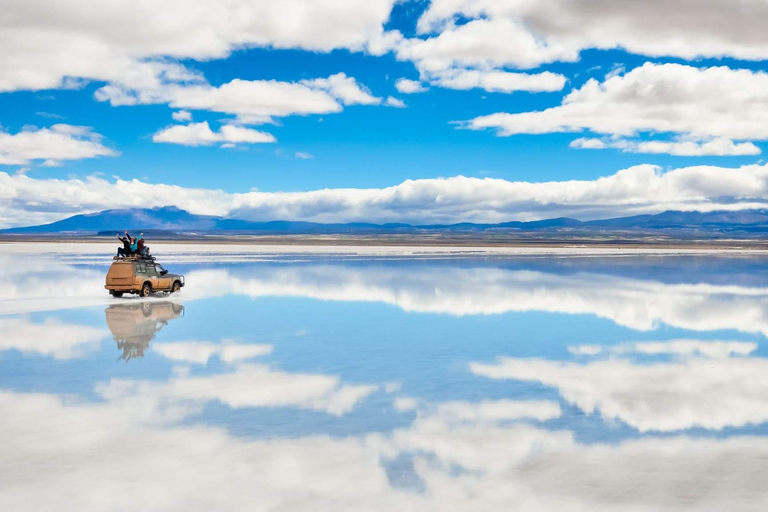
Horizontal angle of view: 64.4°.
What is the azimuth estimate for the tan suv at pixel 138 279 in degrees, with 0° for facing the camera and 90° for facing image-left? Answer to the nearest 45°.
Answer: approximately 225°

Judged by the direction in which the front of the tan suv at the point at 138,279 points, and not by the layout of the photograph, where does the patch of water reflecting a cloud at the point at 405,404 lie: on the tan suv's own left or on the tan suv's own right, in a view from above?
on the tan suv's own right
